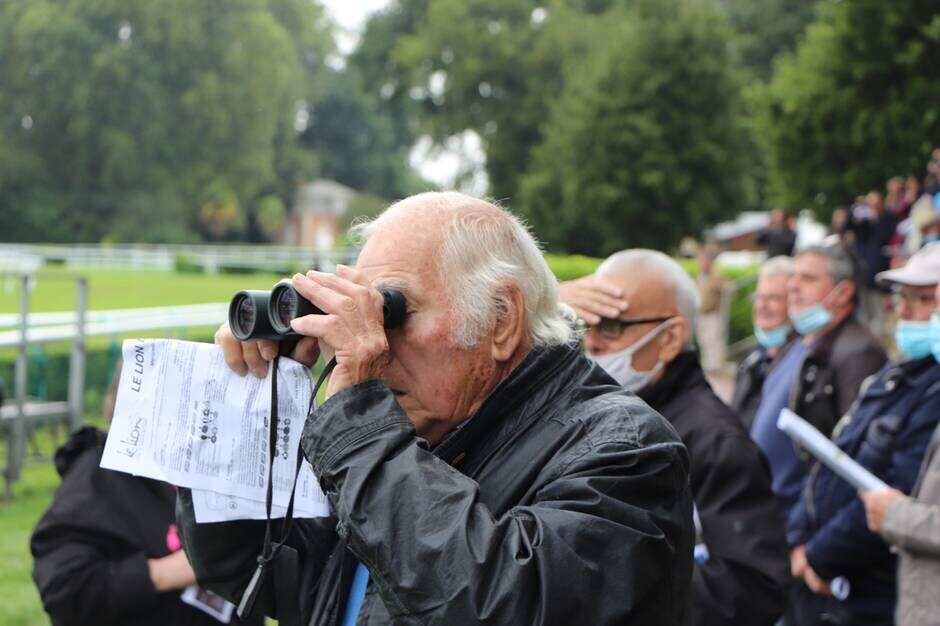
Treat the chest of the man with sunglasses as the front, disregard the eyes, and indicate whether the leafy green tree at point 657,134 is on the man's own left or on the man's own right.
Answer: on the man's own right

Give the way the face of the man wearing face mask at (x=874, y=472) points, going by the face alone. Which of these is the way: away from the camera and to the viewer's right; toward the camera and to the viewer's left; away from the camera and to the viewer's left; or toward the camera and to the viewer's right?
toward the camera and to the viewer's left

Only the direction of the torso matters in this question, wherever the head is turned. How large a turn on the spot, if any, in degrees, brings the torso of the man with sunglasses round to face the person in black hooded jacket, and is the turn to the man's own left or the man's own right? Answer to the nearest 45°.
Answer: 0° — they already face them

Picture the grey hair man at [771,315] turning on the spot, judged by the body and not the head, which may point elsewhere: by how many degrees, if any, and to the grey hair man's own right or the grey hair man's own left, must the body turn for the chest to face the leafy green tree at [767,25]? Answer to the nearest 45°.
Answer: approximately 135° to the grey hair man's own right

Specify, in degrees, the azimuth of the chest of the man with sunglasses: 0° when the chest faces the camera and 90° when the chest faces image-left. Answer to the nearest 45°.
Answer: approximately 90°

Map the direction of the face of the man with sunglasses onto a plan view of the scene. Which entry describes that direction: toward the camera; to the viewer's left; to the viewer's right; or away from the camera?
to the viewer's left

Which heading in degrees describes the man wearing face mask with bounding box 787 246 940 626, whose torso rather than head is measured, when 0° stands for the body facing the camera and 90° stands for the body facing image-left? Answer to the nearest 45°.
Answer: approximately 45°

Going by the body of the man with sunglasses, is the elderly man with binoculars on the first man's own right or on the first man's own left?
on the first man's own left

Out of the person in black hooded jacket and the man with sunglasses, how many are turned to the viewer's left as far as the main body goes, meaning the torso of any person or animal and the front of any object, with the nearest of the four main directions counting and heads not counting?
1

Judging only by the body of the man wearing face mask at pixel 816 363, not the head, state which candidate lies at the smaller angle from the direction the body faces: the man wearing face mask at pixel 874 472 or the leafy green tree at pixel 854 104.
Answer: the man wearing face mask

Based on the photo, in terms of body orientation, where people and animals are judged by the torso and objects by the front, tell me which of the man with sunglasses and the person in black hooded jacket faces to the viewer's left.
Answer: the man with sunglasses

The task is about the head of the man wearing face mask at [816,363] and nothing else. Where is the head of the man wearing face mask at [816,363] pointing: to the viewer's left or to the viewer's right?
to the viewer's left
